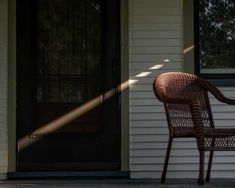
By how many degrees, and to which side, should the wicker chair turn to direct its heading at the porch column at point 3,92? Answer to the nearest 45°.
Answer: approximately 135° to its right

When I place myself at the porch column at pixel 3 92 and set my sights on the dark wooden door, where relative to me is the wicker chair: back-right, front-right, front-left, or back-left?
front-right

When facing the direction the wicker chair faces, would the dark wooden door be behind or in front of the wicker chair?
behind

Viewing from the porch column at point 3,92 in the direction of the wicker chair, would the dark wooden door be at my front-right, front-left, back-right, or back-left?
front-left
